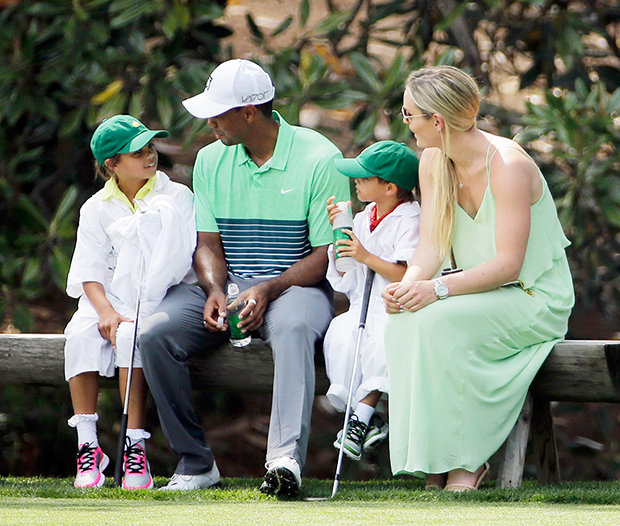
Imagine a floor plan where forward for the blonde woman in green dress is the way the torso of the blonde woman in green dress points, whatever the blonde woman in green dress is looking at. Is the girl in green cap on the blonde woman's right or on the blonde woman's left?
on the blonde woman's right

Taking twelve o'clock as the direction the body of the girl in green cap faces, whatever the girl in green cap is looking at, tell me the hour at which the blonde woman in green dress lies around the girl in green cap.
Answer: The blonde woman in green dress is roughly at 10 o'clock from the girl in green cap.

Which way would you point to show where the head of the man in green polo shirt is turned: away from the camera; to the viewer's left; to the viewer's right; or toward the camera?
to the viewer's left

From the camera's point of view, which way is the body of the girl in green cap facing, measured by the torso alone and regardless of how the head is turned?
toward the camera

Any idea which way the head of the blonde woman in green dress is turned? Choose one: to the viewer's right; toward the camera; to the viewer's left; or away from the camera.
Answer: to the viewer's left

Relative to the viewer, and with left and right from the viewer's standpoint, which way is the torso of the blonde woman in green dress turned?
facing the viewer and to the left of the viewer

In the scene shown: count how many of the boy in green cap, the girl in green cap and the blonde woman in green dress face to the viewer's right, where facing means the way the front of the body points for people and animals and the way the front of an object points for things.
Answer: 0

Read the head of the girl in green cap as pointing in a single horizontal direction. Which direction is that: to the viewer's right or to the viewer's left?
to the viewer's right

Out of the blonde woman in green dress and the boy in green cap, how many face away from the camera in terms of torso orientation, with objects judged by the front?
0

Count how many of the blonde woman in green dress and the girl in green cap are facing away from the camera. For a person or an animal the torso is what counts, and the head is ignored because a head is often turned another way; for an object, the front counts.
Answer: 0
